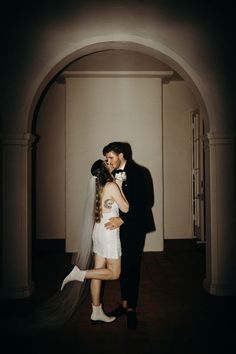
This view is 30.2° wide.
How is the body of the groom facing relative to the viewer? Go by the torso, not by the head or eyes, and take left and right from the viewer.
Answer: facing the viewer and to the left of the viewer

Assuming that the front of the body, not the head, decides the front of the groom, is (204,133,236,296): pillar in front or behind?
behind
